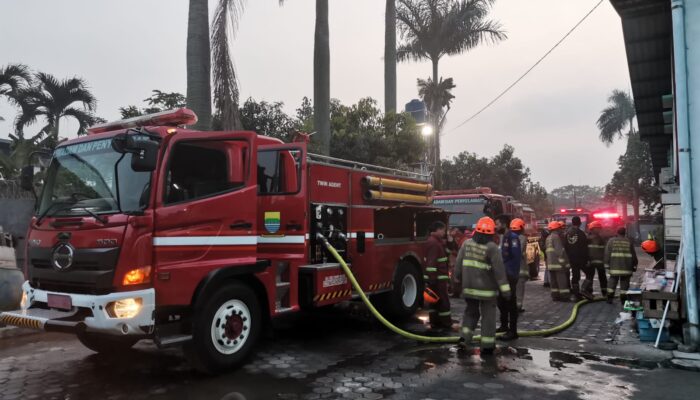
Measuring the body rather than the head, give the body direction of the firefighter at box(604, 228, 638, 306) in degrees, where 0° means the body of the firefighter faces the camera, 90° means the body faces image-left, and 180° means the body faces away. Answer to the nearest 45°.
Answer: approximately 180°

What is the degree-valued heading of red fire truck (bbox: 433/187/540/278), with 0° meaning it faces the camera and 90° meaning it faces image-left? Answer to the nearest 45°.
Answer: approximately 45°

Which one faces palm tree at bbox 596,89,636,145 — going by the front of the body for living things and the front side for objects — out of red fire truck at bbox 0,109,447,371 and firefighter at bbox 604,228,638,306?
the firefighter

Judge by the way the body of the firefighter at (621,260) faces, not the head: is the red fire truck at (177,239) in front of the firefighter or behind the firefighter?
behind

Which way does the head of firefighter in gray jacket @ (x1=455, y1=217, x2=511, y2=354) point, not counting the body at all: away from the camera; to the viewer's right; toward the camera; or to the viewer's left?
away from the camera

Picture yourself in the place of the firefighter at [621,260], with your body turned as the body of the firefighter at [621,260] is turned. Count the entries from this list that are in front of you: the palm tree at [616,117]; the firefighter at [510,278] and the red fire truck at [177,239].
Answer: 1

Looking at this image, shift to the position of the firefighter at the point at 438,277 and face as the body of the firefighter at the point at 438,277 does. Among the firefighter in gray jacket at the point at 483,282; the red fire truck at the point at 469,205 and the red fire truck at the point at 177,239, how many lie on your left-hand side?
1

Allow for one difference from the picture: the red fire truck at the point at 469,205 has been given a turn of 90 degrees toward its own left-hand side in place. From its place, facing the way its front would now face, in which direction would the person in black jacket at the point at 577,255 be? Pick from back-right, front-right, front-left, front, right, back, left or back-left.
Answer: front

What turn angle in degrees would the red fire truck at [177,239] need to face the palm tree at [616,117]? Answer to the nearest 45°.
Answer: approximately 180°

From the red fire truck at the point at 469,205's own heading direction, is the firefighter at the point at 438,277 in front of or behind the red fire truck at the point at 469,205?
in front

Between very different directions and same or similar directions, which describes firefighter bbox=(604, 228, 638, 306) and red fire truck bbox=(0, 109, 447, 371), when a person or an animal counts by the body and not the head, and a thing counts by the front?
very different directions

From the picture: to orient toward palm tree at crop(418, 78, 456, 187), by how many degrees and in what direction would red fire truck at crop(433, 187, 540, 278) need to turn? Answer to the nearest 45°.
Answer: approximately 135° to its right
